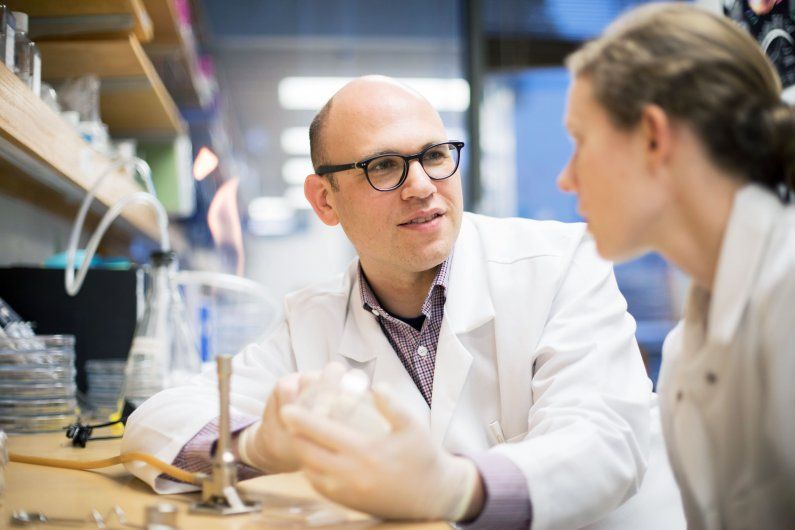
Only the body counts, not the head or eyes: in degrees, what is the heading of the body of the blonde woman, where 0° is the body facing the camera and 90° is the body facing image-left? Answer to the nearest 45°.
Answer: approximately 90°

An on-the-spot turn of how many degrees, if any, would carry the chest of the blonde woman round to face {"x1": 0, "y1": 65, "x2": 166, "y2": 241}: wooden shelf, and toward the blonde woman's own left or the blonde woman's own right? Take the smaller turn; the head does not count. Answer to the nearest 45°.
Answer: approximately 45° to the blonde woman's own right

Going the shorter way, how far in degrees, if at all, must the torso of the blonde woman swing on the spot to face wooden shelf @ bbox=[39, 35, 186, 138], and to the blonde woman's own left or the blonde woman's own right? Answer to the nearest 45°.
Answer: approximately 45° to the blonde woman's own right

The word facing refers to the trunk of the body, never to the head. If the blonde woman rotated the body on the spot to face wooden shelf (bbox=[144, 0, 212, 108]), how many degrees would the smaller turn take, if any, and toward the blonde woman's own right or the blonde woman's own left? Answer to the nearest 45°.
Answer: approximately 45° to the blonde woman's own right
